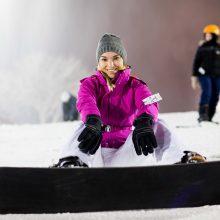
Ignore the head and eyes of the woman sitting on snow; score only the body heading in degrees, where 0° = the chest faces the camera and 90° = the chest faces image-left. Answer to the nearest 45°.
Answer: approximately 0°

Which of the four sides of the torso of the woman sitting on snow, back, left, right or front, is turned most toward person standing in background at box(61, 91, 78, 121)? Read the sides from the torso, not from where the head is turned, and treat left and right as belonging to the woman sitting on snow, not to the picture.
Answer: back

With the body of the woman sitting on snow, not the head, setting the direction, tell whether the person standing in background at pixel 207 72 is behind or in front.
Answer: behind

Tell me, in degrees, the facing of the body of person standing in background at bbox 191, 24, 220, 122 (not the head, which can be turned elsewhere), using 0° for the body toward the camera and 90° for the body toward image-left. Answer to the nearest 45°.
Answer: approximately 45°
